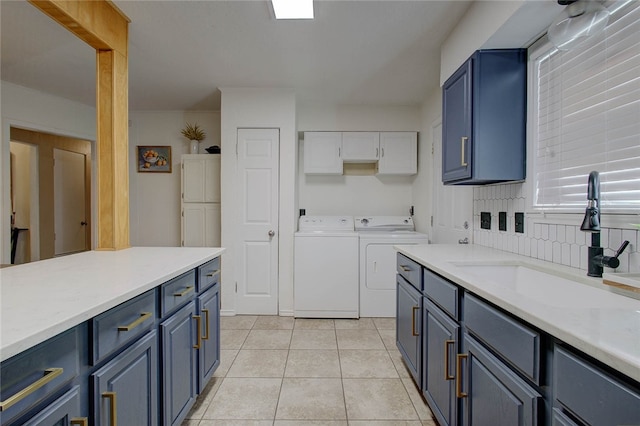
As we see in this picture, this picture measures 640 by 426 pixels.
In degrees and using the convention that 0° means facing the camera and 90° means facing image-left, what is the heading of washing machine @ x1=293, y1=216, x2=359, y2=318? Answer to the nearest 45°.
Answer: approximately 0°

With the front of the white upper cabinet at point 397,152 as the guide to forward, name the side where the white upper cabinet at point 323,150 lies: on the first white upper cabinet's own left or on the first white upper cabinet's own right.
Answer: on the first white upper cabinet's own right

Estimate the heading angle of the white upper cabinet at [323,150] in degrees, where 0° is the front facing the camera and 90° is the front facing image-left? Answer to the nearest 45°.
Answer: approximately 0°

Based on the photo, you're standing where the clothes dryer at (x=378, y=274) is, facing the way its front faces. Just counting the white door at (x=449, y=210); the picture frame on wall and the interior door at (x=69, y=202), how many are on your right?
2

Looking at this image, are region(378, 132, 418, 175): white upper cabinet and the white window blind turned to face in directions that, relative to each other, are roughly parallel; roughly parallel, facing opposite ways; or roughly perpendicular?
roughly perpendicular

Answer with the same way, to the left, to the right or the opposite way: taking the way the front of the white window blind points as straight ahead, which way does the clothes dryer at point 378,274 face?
to the left
